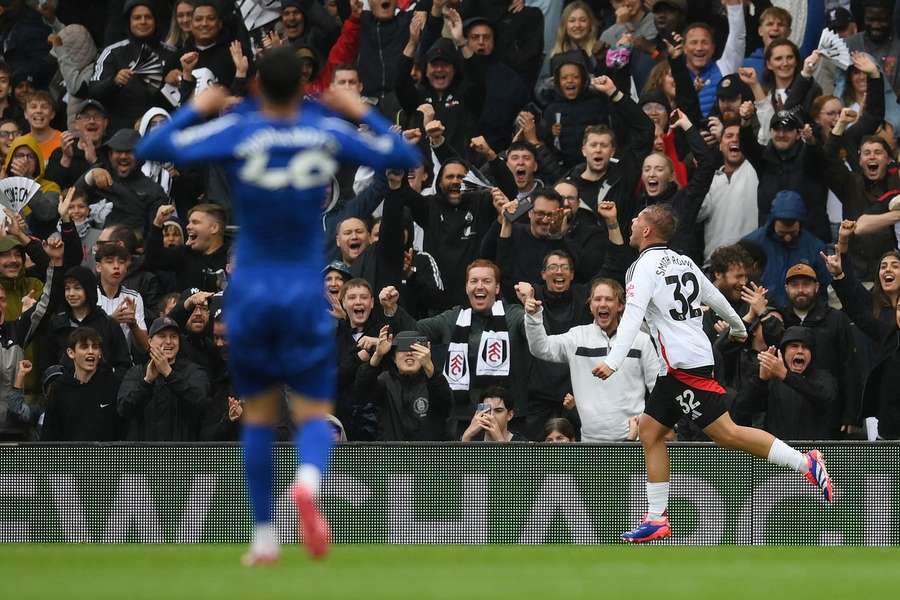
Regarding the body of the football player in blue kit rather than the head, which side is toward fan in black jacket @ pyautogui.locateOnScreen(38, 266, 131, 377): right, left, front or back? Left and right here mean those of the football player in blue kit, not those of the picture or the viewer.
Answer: front

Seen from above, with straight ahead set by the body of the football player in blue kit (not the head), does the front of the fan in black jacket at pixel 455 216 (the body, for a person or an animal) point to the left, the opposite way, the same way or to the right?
the opposite way

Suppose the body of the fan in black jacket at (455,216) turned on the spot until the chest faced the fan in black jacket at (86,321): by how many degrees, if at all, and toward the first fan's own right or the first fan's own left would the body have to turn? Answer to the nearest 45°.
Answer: approximately 90° to the first fan's own right

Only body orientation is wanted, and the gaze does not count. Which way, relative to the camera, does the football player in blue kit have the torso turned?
away from the camera

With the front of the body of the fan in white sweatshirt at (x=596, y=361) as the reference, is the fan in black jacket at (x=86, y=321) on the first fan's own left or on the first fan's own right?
on the first fan's own right

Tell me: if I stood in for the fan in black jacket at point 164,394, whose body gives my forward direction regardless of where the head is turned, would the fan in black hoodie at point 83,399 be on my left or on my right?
on my right

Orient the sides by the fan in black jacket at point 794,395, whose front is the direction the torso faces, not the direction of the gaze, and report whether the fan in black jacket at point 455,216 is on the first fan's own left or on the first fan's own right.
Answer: on the first fan's own right

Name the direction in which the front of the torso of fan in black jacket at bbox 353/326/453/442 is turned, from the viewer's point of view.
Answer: toward the camera

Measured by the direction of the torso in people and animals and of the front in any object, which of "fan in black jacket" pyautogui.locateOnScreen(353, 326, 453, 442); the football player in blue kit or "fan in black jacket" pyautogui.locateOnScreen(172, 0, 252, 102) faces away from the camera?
the football player in blue kit

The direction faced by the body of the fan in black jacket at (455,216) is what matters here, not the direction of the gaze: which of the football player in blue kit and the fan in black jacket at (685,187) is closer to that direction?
the football player in blue kit

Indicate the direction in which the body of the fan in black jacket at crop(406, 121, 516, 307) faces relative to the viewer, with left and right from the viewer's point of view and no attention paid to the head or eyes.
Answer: facing the viewer

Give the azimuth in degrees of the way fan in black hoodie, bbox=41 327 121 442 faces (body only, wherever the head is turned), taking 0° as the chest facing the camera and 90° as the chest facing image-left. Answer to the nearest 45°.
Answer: approximately 0°

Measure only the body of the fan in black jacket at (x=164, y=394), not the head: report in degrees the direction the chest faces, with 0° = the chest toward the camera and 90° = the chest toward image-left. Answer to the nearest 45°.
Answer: approximately 0°

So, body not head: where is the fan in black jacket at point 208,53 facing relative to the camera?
toward the camera

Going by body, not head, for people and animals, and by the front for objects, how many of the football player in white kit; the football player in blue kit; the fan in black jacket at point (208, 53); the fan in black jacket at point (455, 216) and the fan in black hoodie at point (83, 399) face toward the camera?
3

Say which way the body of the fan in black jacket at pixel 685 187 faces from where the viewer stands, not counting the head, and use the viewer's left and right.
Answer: facing the viewer and to the left of the viewer
